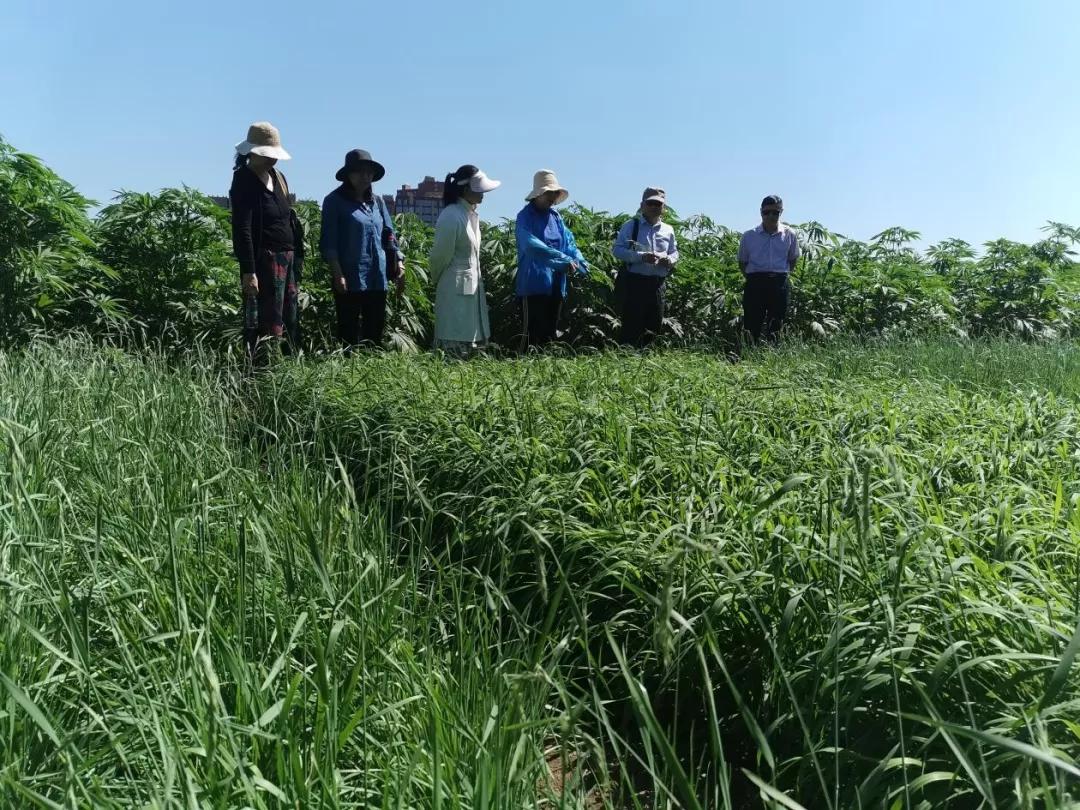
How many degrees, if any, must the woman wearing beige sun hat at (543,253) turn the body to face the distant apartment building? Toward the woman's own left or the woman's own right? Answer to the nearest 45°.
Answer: approximately 135° to the woman's own left

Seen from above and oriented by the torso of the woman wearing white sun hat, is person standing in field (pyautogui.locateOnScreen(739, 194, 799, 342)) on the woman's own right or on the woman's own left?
on the woman's own left

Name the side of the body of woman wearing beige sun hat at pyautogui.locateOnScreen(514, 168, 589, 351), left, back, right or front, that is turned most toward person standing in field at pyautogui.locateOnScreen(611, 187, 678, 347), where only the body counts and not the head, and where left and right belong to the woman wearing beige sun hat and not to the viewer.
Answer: left

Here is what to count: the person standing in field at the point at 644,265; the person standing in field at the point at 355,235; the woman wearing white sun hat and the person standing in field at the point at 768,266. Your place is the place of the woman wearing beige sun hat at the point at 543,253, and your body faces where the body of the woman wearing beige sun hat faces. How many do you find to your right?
2

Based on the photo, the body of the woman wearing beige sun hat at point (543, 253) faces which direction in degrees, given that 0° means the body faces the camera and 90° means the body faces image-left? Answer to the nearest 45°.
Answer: approximately 315°

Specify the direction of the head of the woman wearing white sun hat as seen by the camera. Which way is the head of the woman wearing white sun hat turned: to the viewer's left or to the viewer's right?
to the viewer's right

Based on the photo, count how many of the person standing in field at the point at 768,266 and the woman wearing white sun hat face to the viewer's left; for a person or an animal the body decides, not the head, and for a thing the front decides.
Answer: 0

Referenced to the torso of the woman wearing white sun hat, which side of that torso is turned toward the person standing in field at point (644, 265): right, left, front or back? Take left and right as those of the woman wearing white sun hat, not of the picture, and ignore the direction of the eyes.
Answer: left

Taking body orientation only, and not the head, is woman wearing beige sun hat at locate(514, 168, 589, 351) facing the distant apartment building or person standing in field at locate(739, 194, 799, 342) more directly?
the person standing in field

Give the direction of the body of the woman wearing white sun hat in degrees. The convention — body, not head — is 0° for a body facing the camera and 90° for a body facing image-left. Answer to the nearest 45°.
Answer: approximately 315°
